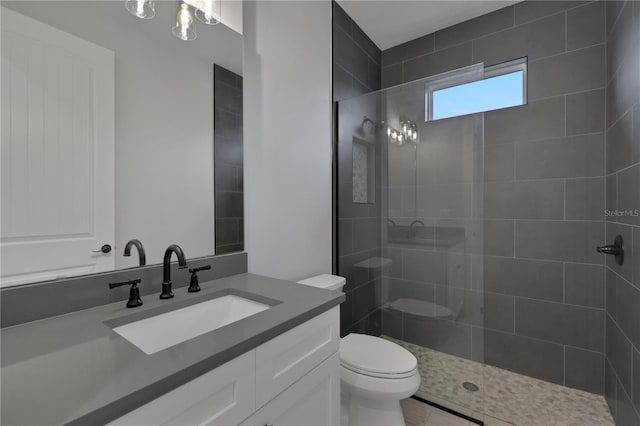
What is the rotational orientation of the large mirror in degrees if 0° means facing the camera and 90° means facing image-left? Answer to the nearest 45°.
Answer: approximately 315°

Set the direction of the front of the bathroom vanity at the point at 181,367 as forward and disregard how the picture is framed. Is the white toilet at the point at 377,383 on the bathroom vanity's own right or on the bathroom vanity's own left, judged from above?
on the bathroom vanity's own left

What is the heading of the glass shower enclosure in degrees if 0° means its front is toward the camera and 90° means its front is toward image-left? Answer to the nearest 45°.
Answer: approximately 45°

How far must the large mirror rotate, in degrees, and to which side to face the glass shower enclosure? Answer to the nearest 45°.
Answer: approximately 45° to its left

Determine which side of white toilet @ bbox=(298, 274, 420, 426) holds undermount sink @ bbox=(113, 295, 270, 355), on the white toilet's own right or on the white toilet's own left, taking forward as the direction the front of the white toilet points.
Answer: on the white toilet's own right
